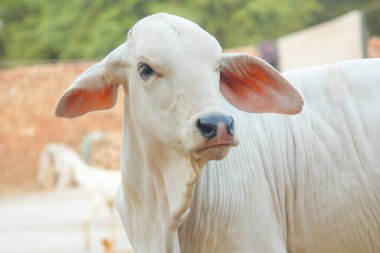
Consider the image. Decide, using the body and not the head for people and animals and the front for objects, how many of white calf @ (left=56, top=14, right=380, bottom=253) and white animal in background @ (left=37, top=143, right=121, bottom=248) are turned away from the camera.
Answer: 0

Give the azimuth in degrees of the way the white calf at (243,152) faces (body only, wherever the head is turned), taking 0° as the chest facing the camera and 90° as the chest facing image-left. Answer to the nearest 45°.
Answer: approximately 45°

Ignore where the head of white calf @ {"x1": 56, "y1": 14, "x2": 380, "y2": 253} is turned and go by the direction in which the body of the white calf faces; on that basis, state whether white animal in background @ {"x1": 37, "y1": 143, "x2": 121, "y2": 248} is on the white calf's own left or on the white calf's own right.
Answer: on the white calf's own right

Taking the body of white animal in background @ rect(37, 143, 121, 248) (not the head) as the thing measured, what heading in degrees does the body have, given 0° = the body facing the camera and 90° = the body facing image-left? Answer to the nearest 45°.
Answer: approximately 90°
